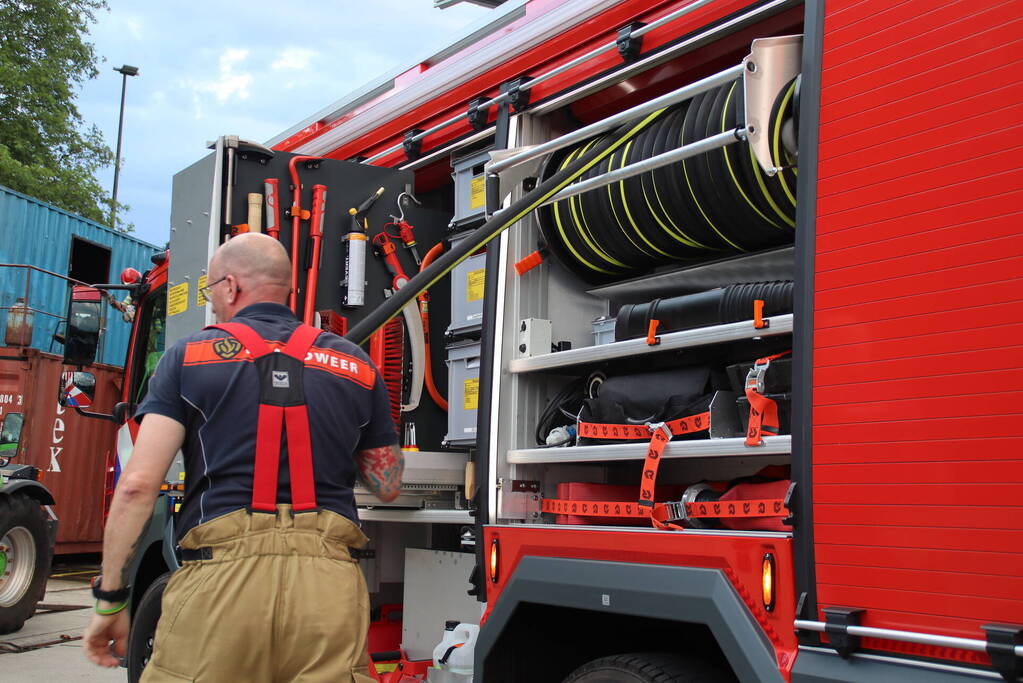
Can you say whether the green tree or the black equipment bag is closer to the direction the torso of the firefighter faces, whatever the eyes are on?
the green tree

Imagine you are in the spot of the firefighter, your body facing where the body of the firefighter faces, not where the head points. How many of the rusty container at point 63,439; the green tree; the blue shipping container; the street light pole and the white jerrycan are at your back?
0

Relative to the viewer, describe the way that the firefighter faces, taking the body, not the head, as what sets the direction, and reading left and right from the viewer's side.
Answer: facing away from the viewer

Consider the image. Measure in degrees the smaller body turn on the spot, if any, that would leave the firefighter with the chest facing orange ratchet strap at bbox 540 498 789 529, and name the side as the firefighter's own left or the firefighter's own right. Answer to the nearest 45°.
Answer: approximately 90° to the firefighter's own right

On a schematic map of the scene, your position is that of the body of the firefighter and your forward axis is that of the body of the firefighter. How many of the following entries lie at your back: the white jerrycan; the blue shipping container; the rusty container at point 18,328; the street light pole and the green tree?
0

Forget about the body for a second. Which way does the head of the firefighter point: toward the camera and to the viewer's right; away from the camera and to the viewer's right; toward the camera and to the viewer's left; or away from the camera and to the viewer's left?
away from the camera and to the viewer's left

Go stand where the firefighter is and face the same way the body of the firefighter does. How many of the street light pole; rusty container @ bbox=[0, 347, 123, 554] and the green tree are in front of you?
3

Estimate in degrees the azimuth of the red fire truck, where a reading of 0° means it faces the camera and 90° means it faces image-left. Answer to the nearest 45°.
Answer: approximately 135°

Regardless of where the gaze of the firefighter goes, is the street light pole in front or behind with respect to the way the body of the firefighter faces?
in front

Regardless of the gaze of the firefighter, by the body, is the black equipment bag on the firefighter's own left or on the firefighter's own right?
on the firefighter's own right

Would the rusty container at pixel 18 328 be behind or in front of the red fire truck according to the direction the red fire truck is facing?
in front

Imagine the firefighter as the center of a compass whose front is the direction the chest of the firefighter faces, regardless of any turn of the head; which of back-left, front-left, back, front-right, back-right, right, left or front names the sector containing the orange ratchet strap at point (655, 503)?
right

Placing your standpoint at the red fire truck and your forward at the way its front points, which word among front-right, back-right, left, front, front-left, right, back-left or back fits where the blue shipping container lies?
front

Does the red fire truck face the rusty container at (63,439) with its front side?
yes
